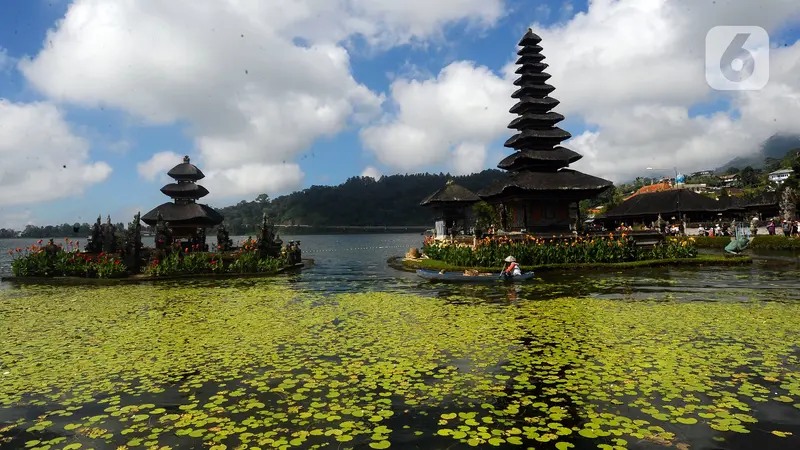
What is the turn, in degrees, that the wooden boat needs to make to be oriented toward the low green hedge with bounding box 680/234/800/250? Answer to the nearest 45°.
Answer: approximately 135° to its right

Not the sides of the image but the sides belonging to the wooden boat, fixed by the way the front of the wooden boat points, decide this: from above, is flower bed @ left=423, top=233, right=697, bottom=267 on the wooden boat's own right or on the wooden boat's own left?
on the wooden boat's own right

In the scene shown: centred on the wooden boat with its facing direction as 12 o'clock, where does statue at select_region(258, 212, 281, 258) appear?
The statue is roughly at 1 o'clock from the wooden boat.

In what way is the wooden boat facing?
to the viewer's left

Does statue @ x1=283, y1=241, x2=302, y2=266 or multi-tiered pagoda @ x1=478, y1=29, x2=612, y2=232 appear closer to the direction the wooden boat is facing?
the statue

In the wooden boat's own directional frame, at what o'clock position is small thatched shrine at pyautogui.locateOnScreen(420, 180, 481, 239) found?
The small thatched shrine is roughly at 3 o'clock from the wooden boat.

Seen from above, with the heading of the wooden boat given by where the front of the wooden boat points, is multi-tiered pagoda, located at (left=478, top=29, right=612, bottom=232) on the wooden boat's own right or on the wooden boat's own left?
on the wooden boat's own right

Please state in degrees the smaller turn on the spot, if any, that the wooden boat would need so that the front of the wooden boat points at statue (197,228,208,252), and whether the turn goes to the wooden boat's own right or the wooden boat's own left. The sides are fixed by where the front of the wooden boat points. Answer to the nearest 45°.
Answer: approximately 45° to the wooden boat's own right

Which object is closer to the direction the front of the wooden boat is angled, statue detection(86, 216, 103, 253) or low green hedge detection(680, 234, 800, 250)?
the statue
